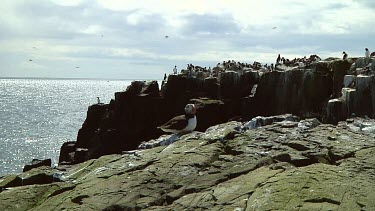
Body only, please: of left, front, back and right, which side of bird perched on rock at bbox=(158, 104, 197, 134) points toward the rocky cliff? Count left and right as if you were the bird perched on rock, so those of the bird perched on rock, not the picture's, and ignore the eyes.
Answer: left

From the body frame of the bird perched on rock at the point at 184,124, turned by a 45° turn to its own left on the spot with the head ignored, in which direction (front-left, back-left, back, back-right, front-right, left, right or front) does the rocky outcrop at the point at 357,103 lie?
front

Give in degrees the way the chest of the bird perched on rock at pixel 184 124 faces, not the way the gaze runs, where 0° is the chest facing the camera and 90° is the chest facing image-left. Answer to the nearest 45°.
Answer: approximately 270°
